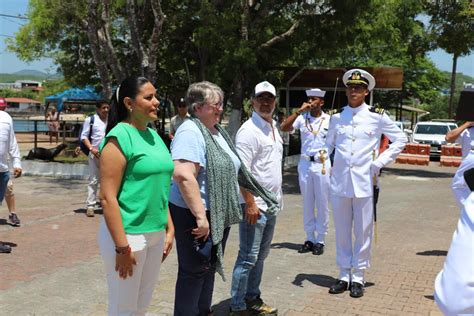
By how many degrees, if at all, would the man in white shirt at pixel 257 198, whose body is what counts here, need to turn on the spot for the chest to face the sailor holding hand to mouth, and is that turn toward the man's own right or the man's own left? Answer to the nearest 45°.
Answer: approximately 135° to the man's own left

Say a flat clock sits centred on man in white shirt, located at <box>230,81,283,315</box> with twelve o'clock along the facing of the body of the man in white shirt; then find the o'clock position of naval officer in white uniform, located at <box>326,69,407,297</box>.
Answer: The naval officer in white uniform is roughly at 9 o'clock from the man in white shirt.

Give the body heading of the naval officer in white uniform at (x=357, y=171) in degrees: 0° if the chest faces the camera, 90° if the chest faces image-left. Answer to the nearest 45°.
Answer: approximately 0°

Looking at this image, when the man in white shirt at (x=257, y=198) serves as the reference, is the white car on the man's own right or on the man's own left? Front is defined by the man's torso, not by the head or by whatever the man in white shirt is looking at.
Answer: on the man's own left

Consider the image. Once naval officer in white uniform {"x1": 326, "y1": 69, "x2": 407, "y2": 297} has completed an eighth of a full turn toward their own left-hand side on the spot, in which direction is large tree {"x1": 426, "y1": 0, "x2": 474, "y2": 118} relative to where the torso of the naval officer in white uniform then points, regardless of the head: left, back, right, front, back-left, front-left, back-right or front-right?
back-left

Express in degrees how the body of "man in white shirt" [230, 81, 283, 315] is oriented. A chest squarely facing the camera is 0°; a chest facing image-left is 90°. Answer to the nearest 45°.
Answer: approximately 315°

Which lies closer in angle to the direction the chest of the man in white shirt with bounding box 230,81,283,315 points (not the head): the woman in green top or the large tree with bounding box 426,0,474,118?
the woman in green top

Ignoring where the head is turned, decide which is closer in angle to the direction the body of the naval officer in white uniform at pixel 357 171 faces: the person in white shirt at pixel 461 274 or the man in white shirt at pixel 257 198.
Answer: the person in white shirt
